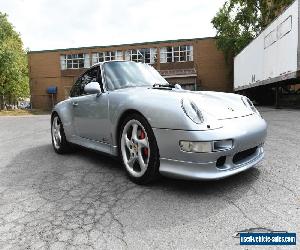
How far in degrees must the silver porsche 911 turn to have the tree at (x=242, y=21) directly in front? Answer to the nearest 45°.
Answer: approximately 135° to its left

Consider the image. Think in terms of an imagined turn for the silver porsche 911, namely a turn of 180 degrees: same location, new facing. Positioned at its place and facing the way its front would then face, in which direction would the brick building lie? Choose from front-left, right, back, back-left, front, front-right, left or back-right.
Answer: front-right

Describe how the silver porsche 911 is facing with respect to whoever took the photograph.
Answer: facing the viewer and to the right of the viewer
